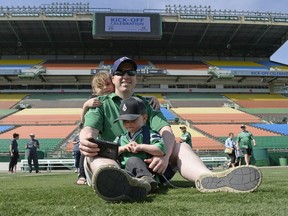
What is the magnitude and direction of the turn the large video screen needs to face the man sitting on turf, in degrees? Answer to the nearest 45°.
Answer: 0° — it already faces them

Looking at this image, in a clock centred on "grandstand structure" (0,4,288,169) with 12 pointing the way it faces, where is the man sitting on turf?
The man sitting on turf is roughly at 12 o'clock from the grandstand structure.

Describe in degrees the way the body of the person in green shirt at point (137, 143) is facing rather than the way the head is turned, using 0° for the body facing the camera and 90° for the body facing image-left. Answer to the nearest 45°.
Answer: approximately 45°

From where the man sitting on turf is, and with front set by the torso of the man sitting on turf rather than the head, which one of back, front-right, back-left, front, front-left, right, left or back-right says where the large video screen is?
back

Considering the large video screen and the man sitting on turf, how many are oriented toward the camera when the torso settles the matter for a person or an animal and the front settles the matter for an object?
2

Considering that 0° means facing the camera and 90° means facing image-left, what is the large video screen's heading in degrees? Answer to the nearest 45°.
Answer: approximately 0°

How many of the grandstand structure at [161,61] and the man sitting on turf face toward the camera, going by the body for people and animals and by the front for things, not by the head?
2

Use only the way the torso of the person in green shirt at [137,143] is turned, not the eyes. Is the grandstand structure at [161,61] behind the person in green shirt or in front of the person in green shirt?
behind

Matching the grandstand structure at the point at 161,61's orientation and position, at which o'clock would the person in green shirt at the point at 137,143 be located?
The person in green shirt is roughly at 12 o'clock from the grandstand structure.

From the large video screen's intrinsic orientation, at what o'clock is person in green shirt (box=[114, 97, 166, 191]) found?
The person in green shirt is roughly at 12 o'clock from the large video screen.
